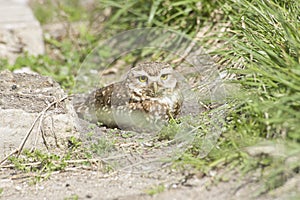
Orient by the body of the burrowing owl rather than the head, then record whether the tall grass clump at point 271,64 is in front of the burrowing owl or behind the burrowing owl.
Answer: in front

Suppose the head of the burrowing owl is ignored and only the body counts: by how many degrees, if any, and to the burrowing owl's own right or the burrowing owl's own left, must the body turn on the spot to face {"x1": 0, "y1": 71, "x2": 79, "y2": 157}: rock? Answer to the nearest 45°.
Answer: approximately 135° to the burrowing owl's own right

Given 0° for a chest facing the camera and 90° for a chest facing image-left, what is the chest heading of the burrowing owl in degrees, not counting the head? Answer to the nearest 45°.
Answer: approximately 315°
